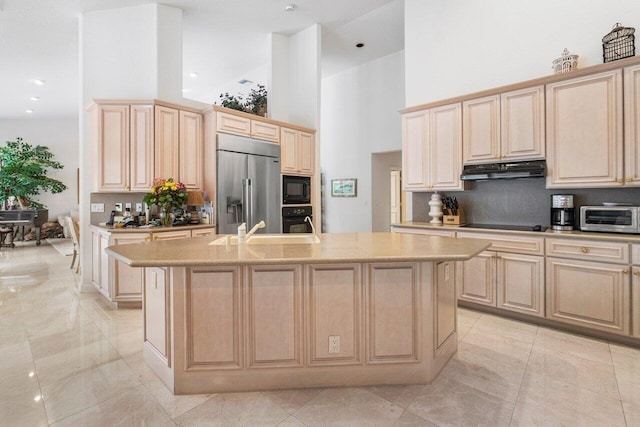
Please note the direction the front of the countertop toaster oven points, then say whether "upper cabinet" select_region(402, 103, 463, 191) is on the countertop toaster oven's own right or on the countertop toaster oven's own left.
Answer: on the countertop toaster oven's own right

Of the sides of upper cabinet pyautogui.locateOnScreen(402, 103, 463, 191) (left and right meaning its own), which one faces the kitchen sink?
front

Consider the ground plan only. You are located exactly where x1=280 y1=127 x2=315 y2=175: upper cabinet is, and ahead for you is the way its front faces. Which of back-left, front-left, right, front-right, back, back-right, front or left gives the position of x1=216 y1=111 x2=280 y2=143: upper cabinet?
right

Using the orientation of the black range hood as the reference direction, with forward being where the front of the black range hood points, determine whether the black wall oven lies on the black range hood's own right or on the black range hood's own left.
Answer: on the black range hood's own right

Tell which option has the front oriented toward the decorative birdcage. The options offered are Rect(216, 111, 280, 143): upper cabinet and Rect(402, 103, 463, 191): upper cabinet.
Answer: Rect(216, 111, 280, 143): upper cabinet

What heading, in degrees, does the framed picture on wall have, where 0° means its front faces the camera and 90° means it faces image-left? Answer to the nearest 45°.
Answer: approximately 45°

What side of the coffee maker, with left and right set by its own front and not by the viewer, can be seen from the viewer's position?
front

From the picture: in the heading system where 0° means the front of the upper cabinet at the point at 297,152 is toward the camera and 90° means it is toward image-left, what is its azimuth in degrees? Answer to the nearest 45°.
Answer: approximately 315°

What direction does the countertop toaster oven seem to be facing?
toward the camera

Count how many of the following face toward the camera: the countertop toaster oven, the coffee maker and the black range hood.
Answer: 3

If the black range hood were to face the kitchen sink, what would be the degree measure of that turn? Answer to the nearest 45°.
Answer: approximately 45° to its right

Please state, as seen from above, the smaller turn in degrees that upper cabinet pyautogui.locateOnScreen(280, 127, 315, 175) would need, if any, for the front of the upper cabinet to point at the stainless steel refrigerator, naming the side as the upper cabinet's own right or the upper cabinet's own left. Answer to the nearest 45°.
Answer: approximately 90° to the upper cabinet's own right

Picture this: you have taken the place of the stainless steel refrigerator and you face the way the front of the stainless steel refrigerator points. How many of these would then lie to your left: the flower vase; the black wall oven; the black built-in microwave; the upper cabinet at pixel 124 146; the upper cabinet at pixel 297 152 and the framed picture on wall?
4

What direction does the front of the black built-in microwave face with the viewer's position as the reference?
facing the viewer and to the right of the viewer
